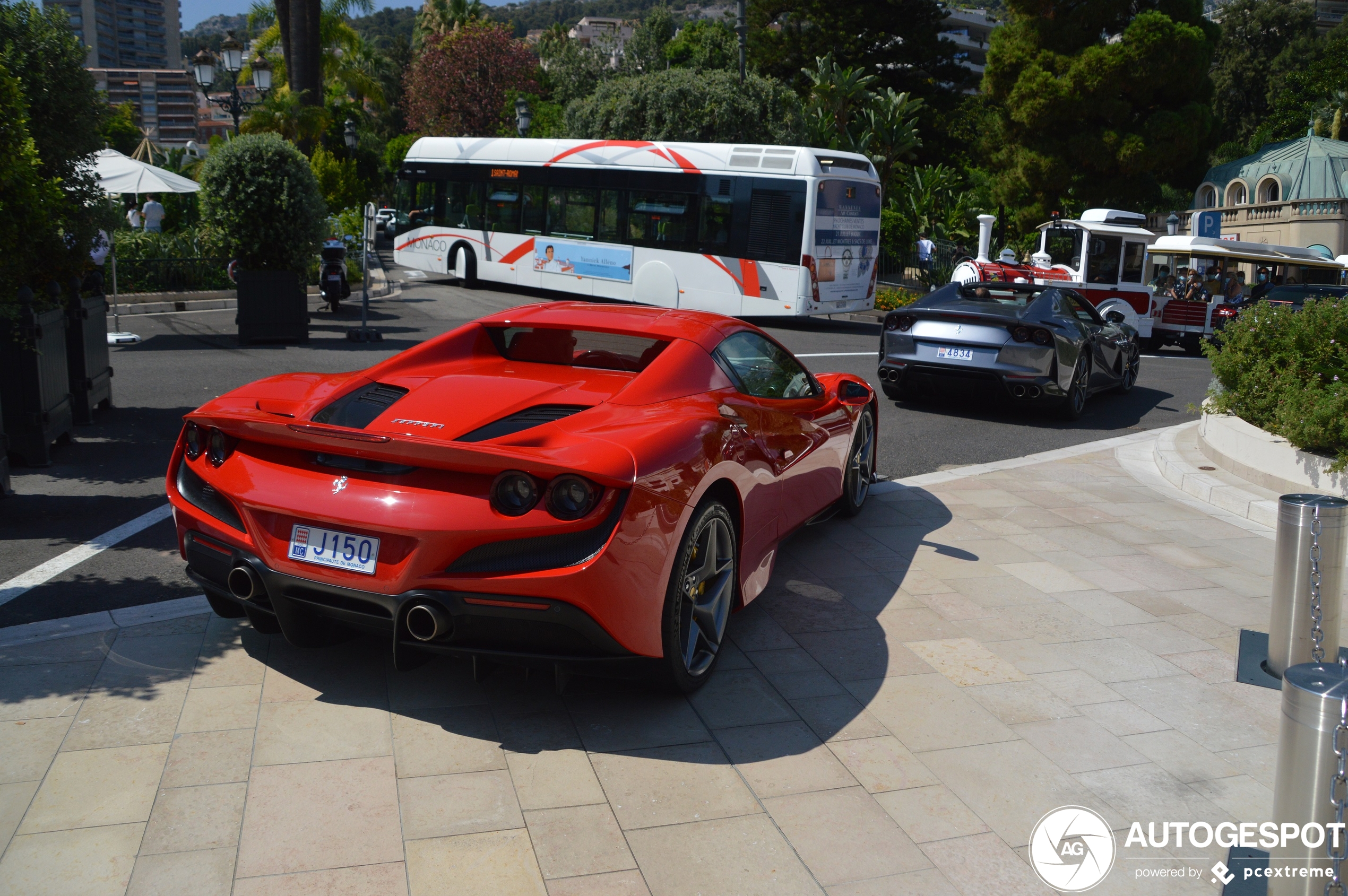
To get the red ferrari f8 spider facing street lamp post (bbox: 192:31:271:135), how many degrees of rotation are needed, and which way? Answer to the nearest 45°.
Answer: approximately 45° to its left

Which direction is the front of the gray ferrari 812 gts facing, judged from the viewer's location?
facing away from the viewer and to the right of the viewer

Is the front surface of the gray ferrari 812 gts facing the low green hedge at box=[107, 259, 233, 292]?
no

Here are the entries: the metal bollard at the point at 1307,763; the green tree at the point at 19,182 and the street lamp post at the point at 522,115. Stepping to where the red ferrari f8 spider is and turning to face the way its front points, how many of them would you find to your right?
1

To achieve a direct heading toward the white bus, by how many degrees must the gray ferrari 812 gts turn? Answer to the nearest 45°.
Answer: approximately 90° to its left

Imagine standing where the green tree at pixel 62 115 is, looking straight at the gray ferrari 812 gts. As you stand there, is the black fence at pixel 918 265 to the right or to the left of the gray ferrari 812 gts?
left

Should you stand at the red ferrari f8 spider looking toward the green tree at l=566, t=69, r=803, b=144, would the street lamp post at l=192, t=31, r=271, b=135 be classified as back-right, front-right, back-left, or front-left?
front-left

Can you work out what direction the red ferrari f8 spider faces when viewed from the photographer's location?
facing away from the viewer and to the right of the viewer

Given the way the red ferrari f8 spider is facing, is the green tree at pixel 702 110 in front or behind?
in front

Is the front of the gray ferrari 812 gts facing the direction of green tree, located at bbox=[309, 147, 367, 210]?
no

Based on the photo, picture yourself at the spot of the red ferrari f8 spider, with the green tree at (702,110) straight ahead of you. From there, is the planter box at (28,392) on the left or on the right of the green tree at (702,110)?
left

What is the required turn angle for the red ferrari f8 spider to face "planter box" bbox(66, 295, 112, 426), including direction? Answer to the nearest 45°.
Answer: approximately 90° to its left

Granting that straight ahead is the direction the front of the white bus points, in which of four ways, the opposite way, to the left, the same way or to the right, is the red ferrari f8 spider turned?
to the right
